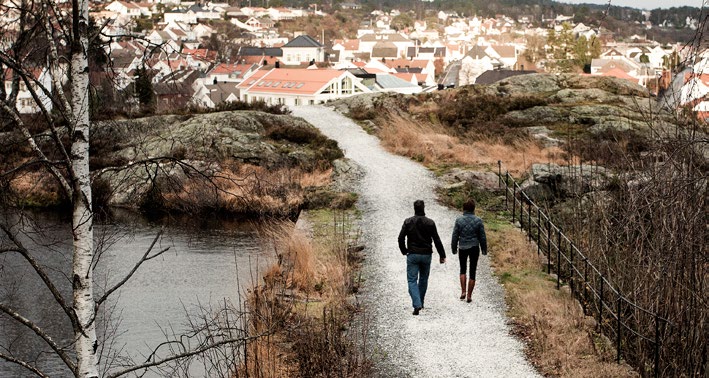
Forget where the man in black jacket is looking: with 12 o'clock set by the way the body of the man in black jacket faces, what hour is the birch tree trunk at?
The birch tree trunk is roughly at 7 o'clock from the man in black jacket.

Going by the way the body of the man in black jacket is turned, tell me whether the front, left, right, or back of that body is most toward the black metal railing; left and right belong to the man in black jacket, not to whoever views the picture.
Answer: right

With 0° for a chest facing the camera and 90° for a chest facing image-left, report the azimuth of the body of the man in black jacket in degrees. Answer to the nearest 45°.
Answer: approximately 180°

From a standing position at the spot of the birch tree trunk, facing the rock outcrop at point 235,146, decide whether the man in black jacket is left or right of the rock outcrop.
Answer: right

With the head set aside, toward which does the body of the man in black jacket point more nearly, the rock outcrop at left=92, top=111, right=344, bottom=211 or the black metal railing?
the rock outcrop

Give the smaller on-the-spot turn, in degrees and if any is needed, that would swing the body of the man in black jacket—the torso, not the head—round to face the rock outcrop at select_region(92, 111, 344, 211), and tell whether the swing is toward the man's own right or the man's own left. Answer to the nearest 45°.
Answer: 0° — they already face it
